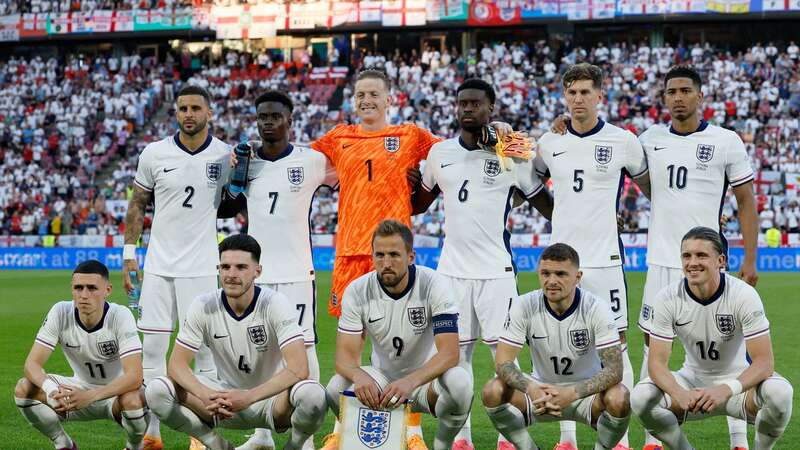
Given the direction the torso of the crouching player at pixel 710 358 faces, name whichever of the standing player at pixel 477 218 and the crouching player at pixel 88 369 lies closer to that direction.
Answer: the crouching player

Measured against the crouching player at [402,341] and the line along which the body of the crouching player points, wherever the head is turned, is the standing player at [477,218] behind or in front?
behind

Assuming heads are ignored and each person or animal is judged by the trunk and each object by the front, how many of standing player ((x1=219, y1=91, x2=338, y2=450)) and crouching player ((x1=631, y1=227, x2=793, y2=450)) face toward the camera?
2

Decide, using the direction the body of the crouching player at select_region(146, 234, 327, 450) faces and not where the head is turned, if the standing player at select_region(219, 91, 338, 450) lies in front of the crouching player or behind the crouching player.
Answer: behind
